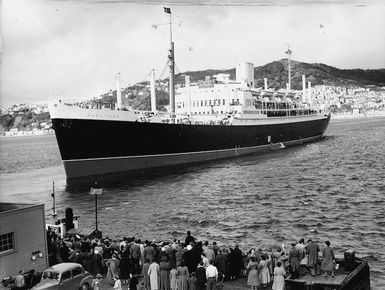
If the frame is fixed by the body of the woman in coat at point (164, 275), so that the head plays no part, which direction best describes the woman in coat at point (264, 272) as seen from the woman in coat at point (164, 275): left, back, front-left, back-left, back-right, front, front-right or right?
right

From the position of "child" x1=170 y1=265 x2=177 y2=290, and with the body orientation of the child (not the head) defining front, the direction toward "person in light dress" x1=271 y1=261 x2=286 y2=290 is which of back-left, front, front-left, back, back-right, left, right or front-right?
right

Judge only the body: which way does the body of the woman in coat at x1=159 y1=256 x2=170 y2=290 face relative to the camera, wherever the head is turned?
away from the camera

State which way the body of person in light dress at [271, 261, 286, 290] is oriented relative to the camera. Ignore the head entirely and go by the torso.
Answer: away from the camera

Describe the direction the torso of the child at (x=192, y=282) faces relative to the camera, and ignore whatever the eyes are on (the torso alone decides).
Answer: away from the camera

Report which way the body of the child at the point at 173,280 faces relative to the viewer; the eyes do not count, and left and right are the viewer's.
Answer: facing away from the viewer

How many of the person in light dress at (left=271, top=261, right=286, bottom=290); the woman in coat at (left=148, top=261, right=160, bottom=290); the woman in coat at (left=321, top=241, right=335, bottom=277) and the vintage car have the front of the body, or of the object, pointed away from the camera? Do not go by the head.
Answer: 3

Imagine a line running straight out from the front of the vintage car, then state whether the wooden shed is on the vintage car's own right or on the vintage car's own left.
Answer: on the vintage car's own right

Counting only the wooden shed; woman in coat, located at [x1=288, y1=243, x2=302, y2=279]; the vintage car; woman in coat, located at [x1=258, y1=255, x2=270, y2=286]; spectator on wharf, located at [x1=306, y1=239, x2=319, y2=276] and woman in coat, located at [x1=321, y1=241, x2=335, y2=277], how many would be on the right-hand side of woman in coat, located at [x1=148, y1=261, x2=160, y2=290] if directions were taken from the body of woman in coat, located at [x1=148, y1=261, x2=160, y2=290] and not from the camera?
4
